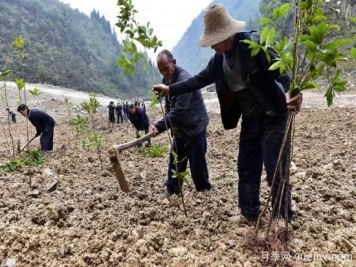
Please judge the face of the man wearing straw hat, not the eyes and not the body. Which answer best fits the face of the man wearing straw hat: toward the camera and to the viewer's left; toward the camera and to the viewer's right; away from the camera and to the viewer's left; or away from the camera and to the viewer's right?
toward the camera and to the viewer's left

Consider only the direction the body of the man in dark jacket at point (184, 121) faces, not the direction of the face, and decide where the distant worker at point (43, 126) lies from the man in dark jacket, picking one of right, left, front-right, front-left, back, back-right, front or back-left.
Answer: right

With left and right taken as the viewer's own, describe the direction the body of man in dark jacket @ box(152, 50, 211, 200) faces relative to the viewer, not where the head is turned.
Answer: facing the viewer and to the left of the viewer

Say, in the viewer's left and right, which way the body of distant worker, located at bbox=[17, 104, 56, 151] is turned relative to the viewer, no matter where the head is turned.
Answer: facing to the left of the viewer

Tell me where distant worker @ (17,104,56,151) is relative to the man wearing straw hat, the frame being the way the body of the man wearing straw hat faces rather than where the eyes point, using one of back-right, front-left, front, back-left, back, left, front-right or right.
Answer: right

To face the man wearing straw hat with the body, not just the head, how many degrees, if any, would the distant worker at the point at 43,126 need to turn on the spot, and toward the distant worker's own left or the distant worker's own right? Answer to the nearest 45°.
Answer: approximately 90° to the distant worker's own left

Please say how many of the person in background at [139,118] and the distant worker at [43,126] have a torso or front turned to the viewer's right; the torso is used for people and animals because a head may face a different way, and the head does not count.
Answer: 0

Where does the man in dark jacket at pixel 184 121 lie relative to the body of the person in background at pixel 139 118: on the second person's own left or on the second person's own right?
on the second person's own left

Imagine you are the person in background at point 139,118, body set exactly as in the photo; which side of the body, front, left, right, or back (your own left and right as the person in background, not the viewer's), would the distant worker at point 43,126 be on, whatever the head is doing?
front

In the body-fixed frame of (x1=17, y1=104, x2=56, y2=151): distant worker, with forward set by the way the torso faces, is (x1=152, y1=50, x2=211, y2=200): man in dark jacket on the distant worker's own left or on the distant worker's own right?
on the distant worker's own left
